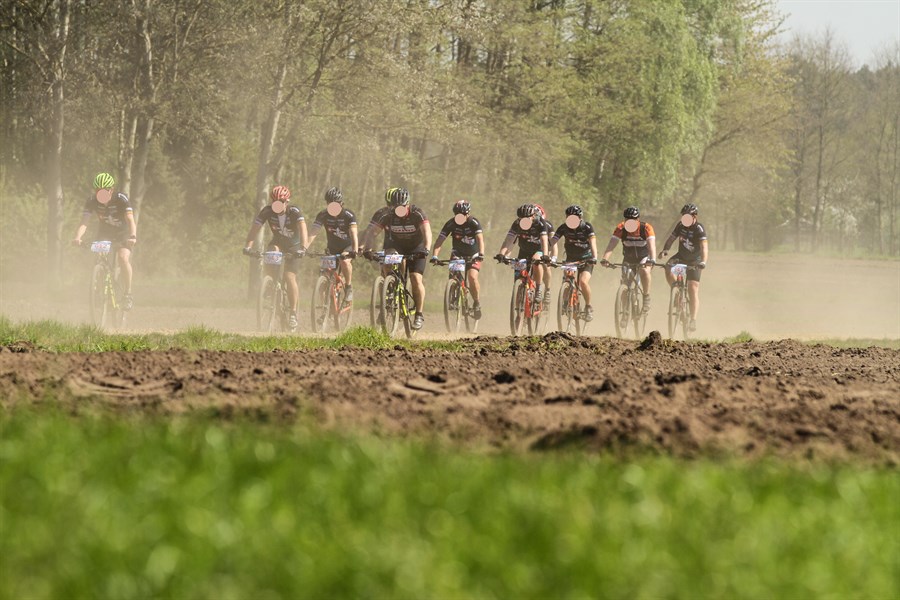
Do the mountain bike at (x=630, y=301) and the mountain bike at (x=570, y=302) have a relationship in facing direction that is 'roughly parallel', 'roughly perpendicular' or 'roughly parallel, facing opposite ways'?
roughly parallel

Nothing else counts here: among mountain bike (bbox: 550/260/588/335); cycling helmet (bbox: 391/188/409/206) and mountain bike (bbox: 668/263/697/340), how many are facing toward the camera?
3

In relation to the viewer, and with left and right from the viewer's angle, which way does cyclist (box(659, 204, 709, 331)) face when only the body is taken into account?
facing the viewer and to the left of the viewer

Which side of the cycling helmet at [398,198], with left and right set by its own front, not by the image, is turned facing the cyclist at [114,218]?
right

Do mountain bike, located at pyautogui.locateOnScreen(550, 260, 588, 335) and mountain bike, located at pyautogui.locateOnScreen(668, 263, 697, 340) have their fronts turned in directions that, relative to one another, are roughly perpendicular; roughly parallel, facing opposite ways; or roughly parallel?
roughly parallel

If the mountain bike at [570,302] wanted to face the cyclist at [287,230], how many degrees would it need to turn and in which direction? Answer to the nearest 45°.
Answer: approximately 45° to its right

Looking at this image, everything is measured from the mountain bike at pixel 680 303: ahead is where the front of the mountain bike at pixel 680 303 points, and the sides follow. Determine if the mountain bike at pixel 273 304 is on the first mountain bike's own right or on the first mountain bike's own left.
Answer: on the first mountain bike's own right

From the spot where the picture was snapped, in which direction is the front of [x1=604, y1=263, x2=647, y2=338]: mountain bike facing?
facing the viewer

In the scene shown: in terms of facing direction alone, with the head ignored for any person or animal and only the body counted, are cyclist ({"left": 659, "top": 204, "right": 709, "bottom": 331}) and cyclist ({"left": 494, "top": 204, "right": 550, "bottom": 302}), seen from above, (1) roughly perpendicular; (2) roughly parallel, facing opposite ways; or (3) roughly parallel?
roughly parallel

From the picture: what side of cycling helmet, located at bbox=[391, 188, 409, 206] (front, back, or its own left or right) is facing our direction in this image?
front

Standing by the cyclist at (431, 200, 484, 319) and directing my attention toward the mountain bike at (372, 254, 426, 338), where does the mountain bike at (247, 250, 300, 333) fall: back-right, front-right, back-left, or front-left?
front-right

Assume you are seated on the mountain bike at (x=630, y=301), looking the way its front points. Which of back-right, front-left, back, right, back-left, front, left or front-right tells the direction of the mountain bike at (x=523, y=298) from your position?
front-right

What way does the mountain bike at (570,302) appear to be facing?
toward the camera

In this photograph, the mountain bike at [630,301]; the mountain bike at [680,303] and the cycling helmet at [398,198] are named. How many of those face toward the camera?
3

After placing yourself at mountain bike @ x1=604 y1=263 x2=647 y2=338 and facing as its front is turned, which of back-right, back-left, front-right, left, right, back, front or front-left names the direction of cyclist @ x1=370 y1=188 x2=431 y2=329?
front-right
